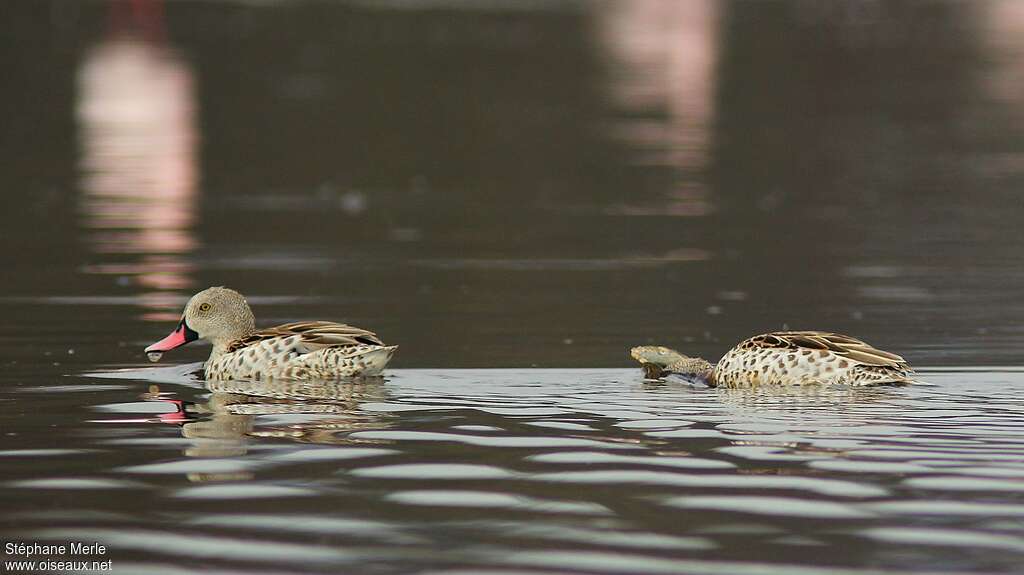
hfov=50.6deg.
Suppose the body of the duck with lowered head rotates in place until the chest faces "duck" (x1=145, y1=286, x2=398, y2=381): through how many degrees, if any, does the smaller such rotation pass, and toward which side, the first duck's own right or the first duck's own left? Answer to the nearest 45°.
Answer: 0° — it already faces it

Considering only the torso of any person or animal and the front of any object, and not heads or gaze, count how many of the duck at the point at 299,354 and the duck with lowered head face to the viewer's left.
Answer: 2

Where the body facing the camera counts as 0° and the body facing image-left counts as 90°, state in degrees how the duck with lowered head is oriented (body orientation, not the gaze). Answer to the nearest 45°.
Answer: approximately 90°

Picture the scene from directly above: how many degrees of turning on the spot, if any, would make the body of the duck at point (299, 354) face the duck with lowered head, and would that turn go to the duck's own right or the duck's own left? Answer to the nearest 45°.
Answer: approximately 180°

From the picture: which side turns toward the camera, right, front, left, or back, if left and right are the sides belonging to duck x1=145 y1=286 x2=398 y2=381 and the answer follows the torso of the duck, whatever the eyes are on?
left
